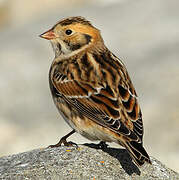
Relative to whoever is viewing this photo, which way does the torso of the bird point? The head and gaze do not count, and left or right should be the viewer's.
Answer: facing away from the viewer and to the left of the viewer
